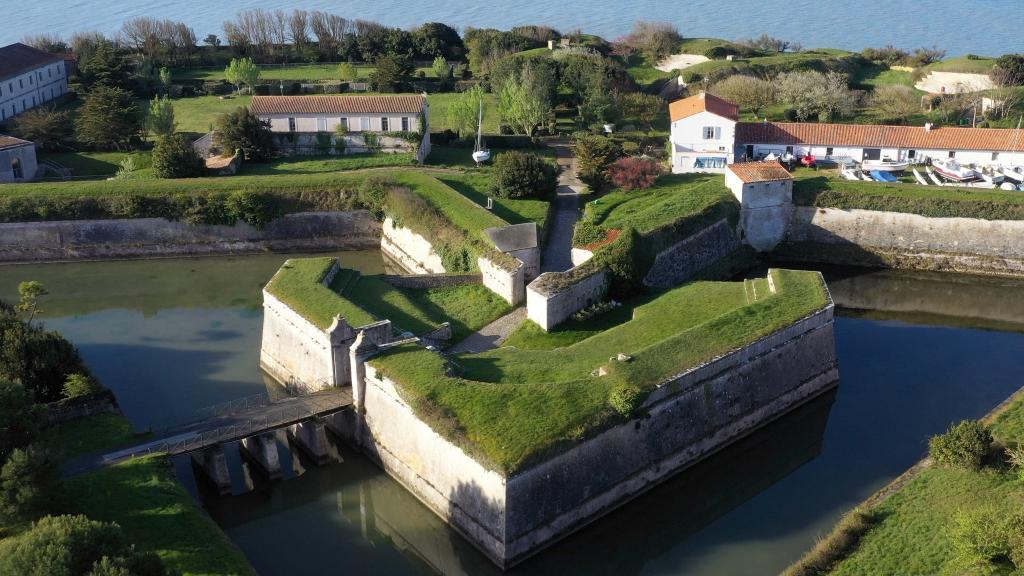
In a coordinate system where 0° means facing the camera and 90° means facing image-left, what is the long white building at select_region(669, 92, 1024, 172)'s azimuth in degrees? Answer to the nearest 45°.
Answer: approximately 0°

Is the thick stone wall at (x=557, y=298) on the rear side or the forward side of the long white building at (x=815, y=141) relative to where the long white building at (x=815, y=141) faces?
on the forward side

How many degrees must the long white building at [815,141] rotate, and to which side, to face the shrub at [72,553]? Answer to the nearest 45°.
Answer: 0° — it already faces it

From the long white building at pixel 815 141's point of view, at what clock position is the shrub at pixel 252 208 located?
The shrub is roughly at 2 o'clock from the long white building.

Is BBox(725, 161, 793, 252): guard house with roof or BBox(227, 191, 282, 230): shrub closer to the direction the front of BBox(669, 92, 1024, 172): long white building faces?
the guard house with roof

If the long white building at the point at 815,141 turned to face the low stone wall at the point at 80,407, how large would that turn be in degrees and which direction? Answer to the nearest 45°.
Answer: approximately 45° to its right

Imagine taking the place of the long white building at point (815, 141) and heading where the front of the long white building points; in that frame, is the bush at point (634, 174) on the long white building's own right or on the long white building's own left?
on the long white building's own right
